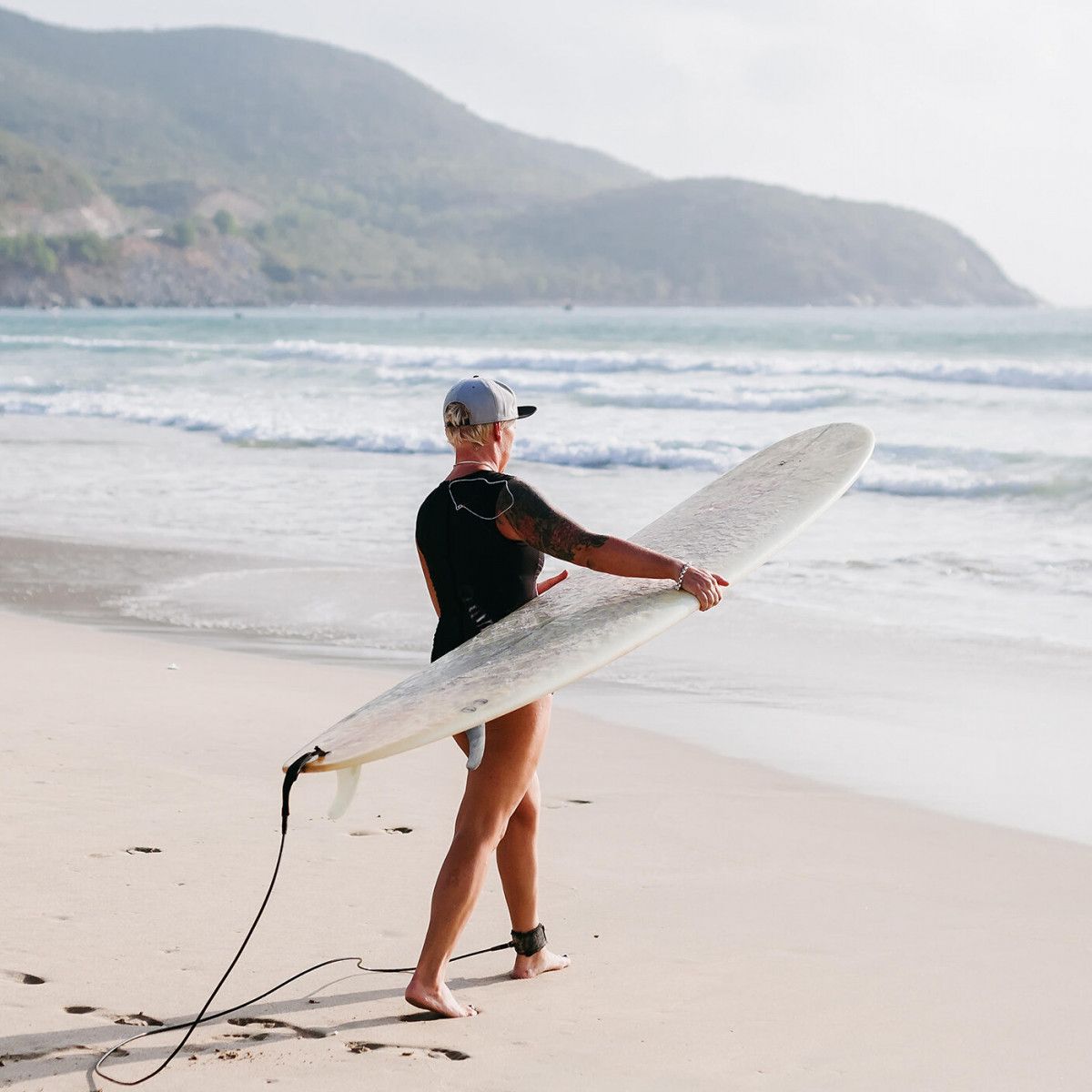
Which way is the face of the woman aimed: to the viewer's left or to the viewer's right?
to the viewer's right

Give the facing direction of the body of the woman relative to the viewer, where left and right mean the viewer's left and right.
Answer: facing away from the viewer and to the right of the viewer
